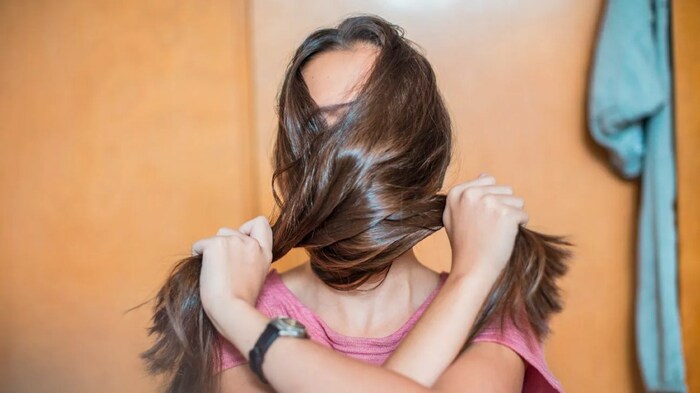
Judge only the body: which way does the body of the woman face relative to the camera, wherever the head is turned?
toward the camera

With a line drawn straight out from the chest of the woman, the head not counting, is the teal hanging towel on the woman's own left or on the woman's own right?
on the woman's own left

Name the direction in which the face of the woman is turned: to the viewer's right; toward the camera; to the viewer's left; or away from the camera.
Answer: toward the camera
